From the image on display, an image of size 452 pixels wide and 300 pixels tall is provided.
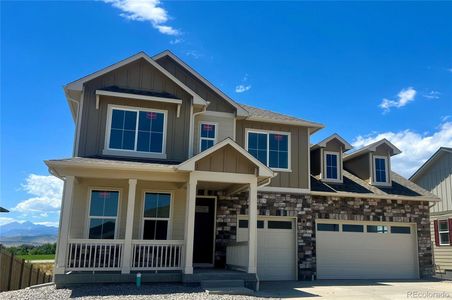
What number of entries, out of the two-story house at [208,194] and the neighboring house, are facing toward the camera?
2

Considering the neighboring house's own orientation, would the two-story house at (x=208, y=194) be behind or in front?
in front

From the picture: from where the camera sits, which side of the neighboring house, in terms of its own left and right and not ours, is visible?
front

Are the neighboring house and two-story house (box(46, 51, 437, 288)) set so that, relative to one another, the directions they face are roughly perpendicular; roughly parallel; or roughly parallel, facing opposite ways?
roughly parallel

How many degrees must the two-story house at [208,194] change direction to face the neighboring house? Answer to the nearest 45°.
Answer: approximately 135° to its left

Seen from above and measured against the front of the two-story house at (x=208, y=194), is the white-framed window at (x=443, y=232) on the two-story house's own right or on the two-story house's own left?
on the two-story house's own left
